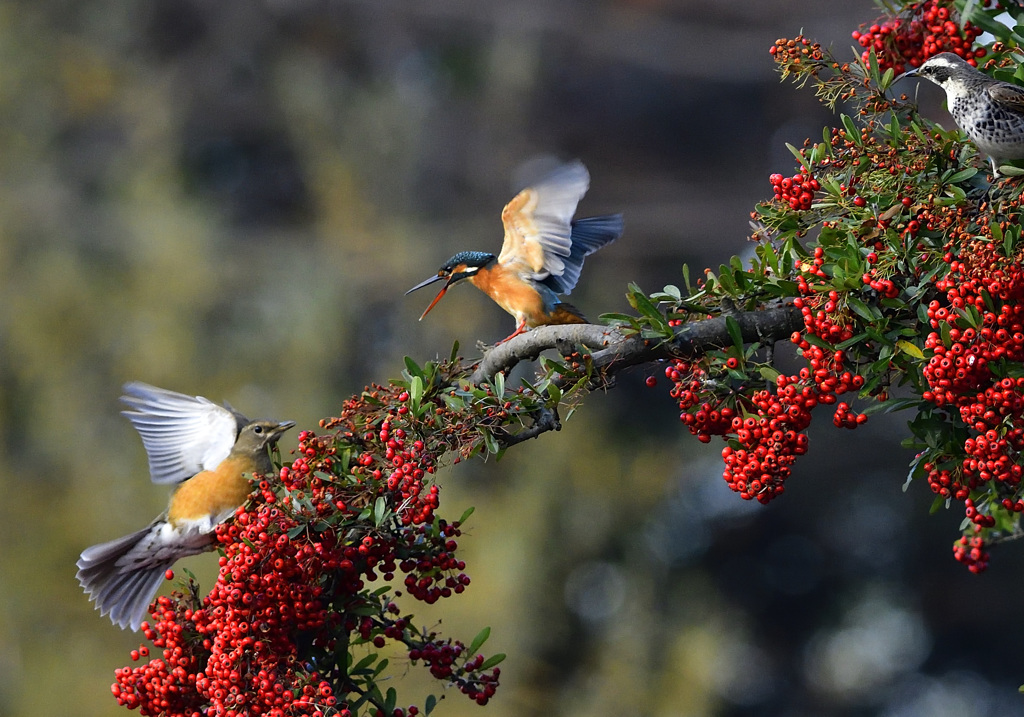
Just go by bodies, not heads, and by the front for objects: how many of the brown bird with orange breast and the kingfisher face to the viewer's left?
1

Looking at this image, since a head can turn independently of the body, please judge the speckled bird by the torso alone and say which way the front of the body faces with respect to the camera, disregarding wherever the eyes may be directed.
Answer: to the viewer's left

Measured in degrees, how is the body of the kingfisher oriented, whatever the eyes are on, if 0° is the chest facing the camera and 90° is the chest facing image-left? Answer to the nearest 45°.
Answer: approximately 90°

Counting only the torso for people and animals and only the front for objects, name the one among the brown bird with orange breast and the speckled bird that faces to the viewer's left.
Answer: the speckled bird

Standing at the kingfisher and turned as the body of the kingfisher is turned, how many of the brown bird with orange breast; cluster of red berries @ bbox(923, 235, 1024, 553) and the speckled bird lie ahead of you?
1

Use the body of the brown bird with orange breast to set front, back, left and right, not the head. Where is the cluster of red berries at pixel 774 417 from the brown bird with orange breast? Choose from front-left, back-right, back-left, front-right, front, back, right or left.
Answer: front-right

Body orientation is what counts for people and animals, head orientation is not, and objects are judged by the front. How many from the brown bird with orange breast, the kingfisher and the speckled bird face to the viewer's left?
2

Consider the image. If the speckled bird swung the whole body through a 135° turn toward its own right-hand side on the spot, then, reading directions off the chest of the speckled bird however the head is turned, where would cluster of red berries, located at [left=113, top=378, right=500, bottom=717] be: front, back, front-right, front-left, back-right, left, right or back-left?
back-left

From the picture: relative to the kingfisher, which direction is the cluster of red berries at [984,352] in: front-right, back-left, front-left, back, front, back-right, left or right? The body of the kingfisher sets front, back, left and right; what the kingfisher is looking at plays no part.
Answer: back-left

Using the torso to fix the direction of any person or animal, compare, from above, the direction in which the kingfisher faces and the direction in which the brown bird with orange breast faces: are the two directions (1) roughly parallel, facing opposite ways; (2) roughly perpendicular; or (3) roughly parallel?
roughly parallel, facing opposite ways

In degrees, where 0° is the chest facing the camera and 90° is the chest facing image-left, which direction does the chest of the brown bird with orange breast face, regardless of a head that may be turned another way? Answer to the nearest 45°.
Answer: approximately 270°
